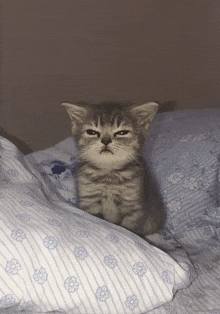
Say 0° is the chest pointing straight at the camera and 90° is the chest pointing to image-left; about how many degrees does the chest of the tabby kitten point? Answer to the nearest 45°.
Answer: approximately 0°
